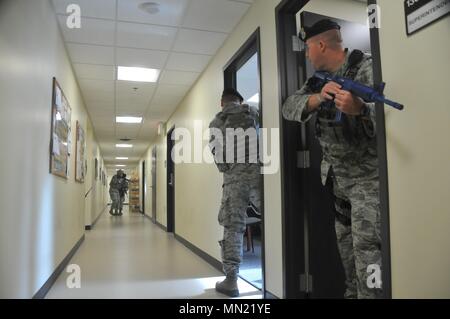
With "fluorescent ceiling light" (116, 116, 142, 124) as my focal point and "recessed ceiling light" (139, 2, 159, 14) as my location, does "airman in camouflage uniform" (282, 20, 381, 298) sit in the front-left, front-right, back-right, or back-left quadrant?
back-right

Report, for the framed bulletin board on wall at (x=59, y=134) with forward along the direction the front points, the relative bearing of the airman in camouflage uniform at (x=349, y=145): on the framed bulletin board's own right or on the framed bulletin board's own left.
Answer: on the framed bulletin board's own right

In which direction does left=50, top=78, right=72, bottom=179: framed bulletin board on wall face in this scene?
to the viewer's right

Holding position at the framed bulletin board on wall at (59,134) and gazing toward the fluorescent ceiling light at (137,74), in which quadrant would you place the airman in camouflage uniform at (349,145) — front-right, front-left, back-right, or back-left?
back-right

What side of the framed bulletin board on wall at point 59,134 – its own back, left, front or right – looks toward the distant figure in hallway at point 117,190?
left

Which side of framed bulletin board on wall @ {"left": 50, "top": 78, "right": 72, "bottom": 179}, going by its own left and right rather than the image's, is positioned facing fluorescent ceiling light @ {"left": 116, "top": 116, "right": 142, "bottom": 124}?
left
